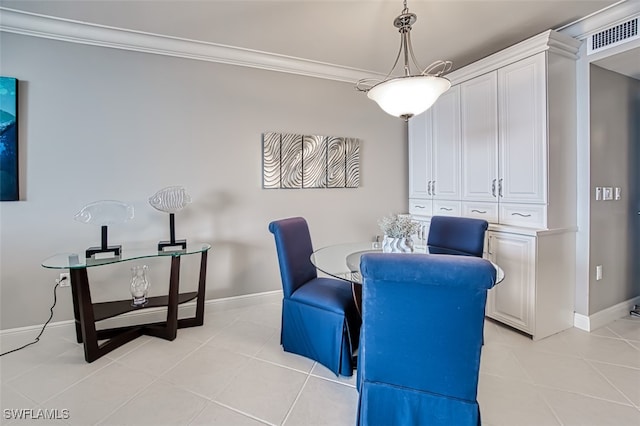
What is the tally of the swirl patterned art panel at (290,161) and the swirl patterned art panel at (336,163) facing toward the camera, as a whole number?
2

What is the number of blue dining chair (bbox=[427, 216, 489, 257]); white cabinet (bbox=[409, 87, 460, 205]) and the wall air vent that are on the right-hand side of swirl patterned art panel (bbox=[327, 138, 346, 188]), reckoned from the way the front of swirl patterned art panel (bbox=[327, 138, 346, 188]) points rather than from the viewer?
0

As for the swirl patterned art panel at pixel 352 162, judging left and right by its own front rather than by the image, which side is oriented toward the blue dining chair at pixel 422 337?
front

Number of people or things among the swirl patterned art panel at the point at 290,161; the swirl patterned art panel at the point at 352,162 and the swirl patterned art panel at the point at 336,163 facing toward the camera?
3

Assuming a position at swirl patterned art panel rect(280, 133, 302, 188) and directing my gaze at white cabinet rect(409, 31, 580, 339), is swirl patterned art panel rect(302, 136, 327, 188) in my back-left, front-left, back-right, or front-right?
front-left

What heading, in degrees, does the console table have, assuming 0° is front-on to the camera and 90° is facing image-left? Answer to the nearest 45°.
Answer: approximately 315°

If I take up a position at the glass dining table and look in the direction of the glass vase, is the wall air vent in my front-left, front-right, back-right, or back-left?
back-right

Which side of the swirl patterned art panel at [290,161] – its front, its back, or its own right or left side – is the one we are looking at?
front

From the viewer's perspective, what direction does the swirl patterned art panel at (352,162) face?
toward the camera

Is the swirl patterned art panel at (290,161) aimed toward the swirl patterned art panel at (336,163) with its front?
no

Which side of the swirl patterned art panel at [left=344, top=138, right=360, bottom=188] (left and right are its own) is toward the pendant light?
front

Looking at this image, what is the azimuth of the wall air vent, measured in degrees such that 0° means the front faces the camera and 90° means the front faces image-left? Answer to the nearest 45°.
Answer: approximately 45°

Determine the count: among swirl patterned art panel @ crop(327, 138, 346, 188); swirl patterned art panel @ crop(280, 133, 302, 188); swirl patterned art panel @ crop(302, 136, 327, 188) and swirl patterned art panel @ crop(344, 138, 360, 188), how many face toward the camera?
4

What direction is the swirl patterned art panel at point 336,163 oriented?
toward the camera
